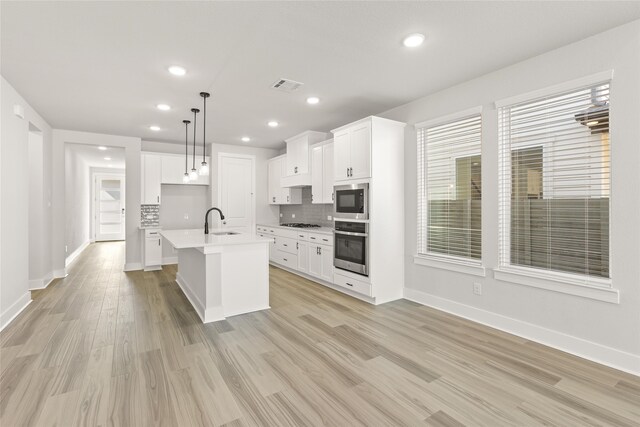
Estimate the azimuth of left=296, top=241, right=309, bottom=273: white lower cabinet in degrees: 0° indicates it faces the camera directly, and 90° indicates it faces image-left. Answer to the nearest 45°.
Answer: approximately 45°

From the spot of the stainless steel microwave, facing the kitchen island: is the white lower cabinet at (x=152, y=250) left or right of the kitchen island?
right

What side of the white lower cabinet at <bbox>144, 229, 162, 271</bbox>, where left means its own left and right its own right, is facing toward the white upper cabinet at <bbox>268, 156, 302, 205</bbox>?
left

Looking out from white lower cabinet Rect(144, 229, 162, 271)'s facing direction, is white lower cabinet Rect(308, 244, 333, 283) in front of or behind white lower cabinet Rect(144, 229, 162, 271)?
in front

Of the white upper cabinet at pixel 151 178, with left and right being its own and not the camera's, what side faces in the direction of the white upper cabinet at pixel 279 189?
left

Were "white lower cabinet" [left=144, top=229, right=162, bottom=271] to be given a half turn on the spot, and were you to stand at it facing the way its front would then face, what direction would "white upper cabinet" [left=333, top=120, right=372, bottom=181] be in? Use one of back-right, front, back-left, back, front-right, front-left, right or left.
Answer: back-right

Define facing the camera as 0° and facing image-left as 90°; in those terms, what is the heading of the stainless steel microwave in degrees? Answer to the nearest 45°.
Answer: approximately 45°

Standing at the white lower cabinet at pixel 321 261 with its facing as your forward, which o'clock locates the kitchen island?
The kitchen island is roughly at 12 o'clock from the white lower cabinet.

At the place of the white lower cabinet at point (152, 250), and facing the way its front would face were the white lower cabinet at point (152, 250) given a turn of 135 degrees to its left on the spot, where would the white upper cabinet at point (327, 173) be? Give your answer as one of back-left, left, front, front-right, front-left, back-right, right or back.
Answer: right

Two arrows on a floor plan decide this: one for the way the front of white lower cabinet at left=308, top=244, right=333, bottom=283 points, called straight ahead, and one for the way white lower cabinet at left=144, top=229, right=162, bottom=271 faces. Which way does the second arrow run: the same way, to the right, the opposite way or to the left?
to the left

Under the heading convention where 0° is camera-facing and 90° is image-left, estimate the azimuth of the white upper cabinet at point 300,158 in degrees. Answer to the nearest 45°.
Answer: approximately 45°

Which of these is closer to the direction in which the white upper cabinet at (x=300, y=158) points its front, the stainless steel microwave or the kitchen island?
the kitchen island

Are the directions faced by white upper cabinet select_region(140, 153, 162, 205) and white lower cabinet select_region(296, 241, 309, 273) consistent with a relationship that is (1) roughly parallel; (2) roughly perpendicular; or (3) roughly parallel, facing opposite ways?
roughly perpendicular

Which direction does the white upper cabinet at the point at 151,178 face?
toward the camera

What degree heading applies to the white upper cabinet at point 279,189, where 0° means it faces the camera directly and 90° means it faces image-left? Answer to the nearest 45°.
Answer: approximately 45°

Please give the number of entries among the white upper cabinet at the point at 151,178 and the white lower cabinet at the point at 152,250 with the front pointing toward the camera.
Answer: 2
